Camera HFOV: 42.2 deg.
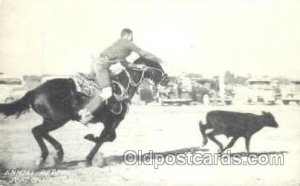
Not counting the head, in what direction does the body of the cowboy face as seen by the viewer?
to the viewer's right

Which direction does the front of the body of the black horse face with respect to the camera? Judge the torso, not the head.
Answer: to the viewer's right

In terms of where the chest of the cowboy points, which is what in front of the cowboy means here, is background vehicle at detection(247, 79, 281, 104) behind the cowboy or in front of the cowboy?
in front

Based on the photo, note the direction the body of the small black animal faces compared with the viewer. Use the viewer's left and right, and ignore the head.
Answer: facing to the right of the viewer

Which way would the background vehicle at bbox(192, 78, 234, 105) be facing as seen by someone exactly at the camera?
facing the viewer and to the right of the viewer

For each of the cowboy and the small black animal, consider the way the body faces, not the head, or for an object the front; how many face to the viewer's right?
2

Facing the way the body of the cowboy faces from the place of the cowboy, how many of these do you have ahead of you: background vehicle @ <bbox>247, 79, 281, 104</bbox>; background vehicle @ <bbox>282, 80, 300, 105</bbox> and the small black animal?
3

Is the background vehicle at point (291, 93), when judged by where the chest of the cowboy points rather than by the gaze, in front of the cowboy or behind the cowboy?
in front

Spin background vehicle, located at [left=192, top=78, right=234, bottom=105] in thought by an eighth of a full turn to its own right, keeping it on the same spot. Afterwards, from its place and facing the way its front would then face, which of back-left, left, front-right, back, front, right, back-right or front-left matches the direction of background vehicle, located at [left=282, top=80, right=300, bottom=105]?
left
